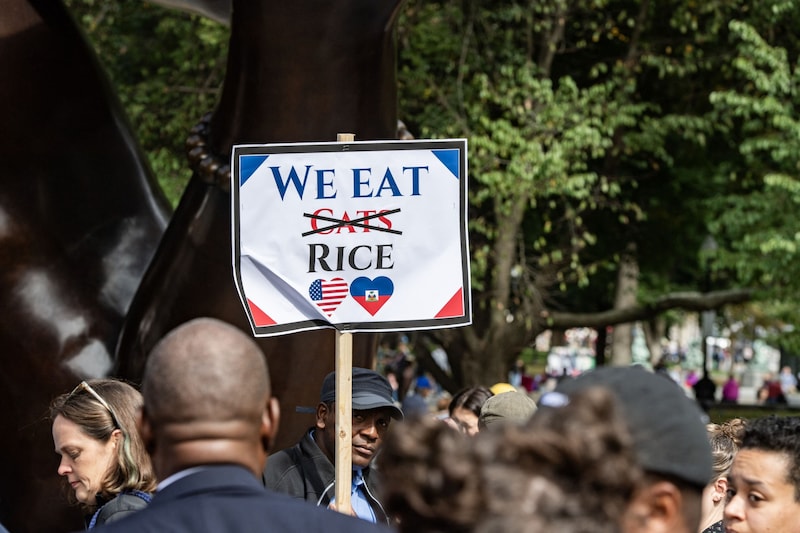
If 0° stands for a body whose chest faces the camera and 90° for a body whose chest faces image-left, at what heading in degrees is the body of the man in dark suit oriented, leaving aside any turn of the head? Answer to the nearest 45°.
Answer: approximately 180°

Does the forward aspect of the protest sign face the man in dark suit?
yes

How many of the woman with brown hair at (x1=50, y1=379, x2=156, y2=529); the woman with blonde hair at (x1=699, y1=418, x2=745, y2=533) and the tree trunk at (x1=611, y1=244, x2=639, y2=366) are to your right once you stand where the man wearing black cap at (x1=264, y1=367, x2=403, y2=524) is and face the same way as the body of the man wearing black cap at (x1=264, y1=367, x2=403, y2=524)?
1

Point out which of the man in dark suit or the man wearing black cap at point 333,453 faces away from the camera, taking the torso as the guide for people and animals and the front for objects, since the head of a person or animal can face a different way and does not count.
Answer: the man in dark suit

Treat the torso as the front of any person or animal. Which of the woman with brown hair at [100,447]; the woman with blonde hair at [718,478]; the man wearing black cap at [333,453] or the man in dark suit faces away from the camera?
the man in dark suit

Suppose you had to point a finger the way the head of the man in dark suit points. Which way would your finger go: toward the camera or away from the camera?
away from the camera
